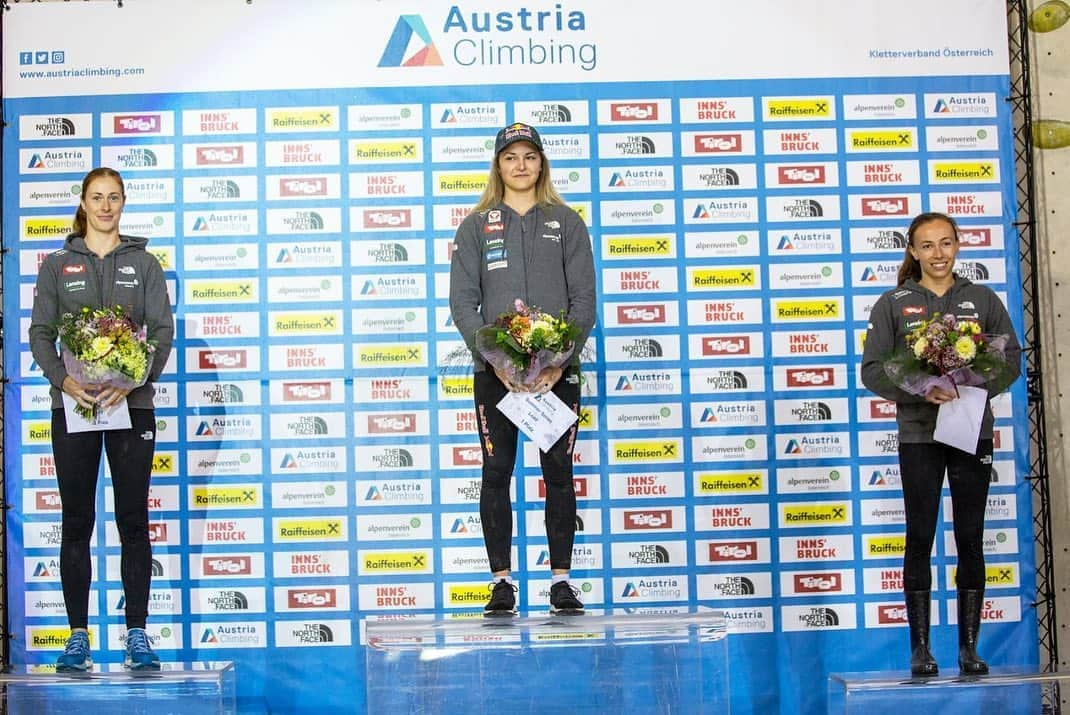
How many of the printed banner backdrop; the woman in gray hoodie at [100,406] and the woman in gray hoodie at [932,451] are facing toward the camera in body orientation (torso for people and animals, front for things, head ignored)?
3

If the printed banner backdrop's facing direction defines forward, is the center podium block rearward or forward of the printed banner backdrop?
forward

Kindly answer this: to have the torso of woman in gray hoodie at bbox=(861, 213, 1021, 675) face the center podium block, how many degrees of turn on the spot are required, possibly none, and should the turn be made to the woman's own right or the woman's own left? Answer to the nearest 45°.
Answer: approximately 45° to the woman's own right

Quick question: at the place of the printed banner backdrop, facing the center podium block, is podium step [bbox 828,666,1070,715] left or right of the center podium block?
left

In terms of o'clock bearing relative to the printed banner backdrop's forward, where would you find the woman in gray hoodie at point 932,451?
The woman in gray hoodie is roughly at 10 o'clock from the printed banner backdrop.

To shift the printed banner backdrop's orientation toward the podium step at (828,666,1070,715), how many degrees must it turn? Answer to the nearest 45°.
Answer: approximately 45° to its left

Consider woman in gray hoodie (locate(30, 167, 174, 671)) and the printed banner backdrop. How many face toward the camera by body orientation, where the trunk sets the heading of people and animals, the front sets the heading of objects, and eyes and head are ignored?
2

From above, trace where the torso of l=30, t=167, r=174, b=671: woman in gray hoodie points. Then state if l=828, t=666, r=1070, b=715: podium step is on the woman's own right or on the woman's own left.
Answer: on the woman's own left

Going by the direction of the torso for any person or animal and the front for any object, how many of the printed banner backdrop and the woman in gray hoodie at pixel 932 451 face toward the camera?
2

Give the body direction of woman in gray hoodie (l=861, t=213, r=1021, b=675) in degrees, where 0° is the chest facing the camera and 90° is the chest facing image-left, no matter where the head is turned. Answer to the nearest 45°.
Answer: approximately 0°
